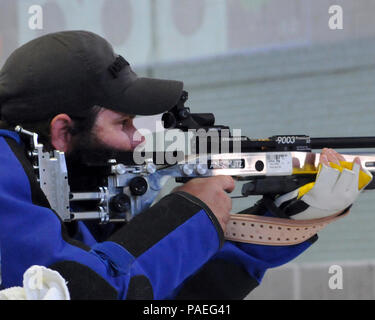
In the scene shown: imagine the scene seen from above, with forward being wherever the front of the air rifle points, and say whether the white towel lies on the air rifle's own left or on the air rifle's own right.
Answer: on the air rifle's own right

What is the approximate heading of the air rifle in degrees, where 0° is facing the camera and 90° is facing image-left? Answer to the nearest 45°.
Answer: approximately 270°
